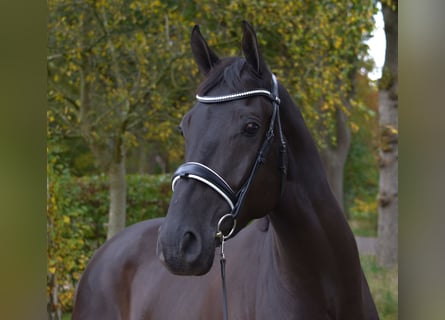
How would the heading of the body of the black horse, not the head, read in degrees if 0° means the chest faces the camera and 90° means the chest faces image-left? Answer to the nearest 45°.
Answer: approximately 315°

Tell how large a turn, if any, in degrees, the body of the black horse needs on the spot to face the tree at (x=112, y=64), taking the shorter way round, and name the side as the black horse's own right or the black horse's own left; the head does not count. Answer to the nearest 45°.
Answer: approximately 135° to the black horse's own left
